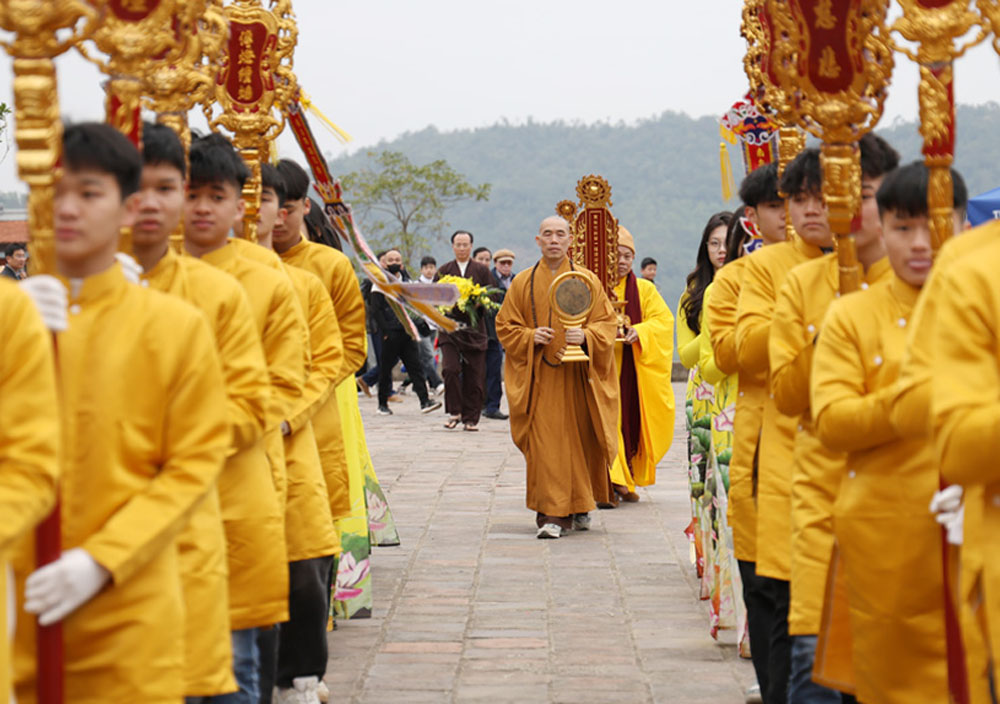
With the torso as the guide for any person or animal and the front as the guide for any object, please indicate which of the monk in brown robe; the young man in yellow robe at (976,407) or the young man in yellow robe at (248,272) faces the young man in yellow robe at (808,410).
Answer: the monk in brown robe

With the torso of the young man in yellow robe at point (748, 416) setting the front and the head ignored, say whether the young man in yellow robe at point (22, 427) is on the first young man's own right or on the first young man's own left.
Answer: on the first young man's own right

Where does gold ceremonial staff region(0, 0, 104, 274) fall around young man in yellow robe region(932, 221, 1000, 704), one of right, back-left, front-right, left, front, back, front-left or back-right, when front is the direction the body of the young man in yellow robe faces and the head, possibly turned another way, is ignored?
back-right

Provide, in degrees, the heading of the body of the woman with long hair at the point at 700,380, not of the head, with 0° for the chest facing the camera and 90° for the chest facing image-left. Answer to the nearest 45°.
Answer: approximately 315°

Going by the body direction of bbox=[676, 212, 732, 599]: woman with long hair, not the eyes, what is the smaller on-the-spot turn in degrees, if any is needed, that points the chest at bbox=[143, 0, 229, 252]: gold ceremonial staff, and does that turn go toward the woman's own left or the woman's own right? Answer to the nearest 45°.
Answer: approximately 90° to the woman's own right

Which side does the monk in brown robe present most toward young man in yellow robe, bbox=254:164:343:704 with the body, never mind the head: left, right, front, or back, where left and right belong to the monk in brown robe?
front
